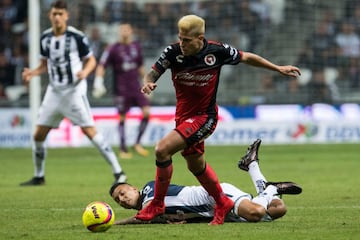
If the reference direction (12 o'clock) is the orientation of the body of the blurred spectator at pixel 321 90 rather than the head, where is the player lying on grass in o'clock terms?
The player lying on grass is roughly at 12 o'clock from the blurred spectator.

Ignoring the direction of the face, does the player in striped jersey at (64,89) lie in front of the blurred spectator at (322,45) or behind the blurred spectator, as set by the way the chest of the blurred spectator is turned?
in front

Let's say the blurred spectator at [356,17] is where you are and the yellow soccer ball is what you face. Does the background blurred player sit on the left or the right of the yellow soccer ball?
right

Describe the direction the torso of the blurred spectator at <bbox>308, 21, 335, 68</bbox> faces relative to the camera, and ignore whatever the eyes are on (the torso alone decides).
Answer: toward the camera

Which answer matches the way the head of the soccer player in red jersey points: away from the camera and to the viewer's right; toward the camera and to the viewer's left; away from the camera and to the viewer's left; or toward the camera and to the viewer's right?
toward the camera and to the viewer's left

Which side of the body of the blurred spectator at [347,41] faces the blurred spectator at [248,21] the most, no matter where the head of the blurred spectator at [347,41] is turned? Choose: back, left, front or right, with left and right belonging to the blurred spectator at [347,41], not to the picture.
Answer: right

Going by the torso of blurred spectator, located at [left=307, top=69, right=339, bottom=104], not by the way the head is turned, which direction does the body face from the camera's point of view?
toward the camera

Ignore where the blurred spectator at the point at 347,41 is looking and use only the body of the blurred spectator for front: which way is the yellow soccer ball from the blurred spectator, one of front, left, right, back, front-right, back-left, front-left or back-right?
front

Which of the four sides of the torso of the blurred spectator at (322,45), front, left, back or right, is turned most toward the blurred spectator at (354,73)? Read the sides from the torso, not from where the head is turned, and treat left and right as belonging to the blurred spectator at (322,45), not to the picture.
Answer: left
